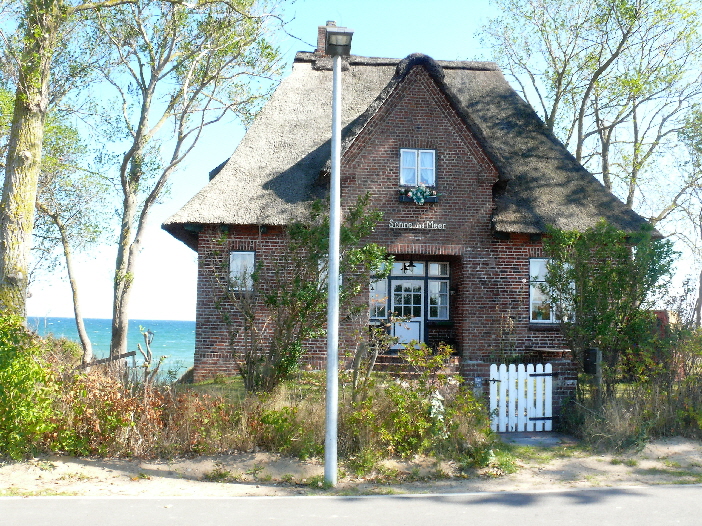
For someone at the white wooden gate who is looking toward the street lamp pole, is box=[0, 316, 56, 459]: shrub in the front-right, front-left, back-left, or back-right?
front-right

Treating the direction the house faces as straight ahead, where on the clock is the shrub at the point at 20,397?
The shrub is roughly at 1 o'clock from the house.

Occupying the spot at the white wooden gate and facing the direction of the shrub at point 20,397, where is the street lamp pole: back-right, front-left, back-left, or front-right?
front-left

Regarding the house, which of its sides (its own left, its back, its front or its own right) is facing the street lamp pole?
front

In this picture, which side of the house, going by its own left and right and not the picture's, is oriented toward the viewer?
front

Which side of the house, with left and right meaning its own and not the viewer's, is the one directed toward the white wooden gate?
front

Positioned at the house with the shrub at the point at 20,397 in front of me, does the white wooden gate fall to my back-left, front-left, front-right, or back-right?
front-left

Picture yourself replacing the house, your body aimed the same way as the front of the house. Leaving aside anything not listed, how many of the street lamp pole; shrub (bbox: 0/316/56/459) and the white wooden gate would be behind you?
0

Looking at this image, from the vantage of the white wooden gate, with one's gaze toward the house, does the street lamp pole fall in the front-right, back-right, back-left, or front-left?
back-left
